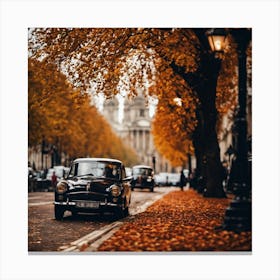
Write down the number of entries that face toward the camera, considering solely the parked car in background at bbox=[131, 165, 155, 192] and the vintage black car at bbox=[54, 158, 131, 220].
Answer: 2

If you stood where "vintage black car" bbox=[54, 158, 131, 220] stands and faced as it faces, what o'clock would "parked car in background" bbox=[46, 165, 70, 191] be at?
The parked car in background is roughly at 6 o'clock from the vintage black car.

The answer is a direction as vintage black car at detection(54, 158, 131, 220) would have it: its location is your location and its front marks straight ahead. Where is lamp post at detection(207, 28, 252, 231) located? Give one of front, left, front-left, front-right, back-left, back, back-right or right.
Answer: front-left

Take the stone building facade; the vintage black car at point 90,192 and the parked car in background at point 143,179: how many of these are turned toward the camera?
3

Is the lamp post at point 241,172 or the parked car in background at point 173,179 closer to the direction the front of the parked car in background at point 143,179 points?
the lamp post

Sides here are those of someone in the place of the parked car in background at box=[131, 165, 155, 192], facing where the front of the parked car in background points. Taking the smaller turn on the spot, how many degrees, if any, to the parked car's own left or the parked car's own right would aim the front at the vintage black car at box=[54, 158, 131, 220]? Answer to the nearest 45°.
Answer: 0° — it already faces it

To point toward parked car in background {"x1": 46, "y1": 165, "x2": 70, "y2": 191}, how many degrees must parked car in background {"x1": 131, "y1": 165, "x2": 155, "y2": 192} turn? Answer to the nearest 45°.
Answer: approximately 45° to its right

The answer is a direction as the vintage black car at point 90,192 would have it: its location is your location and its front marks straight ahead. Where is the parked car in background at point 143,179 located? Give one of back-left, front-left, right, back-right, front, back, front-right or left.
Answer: back
